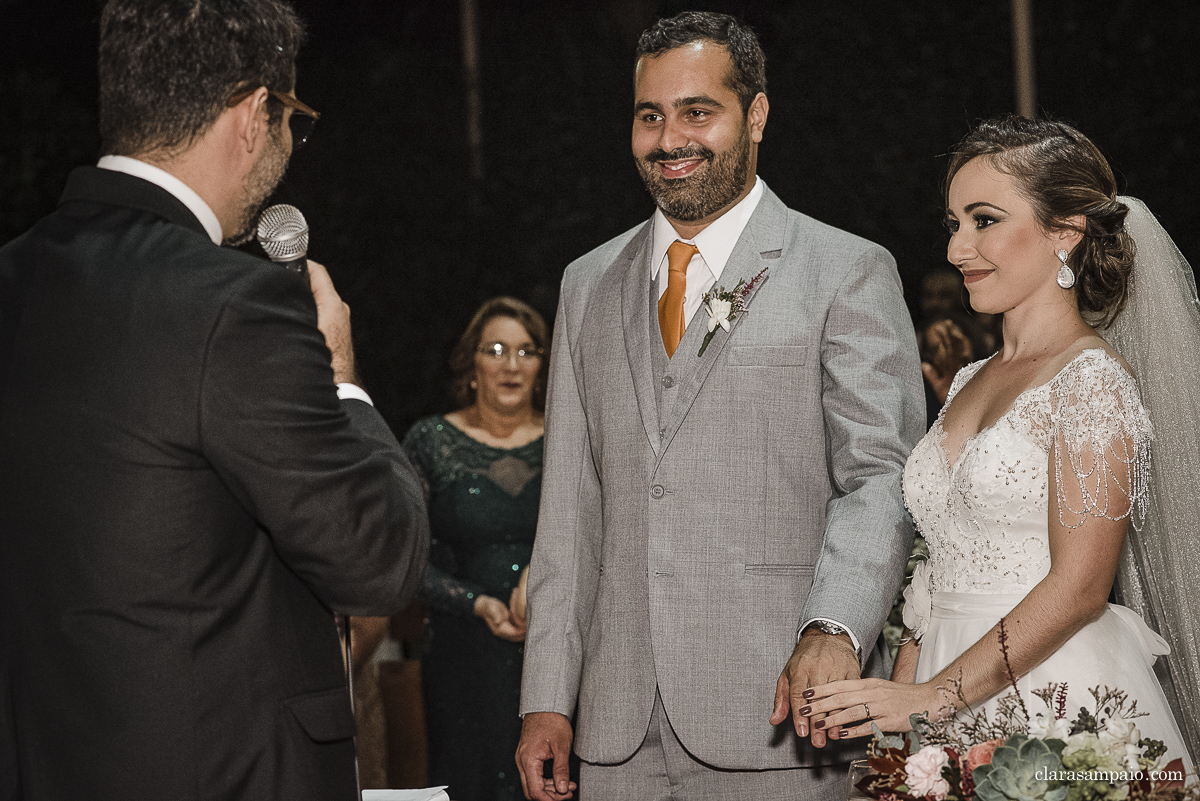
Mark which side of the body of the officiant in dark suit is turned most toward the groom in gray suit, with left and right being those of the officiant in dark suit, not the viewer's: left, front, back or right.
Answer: front

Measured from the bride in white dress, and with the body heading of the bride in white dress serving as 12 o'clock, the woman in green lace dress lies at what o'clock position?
The woman in green lace dress is roughly at 3 o'clock from the bride in white dress.

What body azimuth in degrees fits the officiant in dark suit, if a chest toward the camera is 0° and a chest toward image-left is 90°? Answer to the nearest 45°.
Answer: approximately 225°

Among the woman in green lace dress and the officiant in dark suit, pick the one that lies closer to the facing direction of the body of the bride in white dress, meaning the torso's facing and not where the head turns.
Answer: the officiant in dark suit

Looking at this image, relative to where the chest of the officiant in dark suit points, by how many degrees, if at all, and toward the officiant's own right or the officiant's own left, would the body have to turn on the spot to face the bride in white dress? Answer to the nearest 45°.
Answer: approximately 45° to the officiant's own right

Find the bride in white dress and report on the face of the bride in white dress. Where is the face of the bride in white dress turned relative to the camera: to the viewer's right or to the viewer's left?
to the viewer's left

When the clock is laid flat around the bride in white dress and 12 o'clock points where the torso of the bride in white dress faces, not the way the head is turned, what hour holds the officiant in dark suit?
The officiant in dark suit is roughly at 12 o'clock from the bride in white dress.

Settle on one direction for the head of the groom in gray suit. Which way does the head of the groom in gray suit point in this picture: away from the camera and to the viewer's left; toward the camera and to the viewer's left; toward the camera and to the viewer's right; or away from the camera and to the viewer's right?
toward the camera and to the viewer's left

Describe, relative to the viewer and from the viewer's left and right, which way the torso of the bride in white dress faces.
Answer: facing the viewer and to the left of the viewer

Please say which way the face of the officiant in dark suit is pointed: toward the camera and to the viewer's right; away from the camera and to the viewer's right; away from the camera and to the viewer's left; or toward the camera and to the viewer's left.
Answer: away from the camera and to the viewer's right

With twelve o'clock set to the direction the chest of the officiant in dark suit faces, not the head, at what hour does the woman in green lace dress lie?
The woman in green lace dress is roughly at 11 o'clock from the officiant in dark suit.
